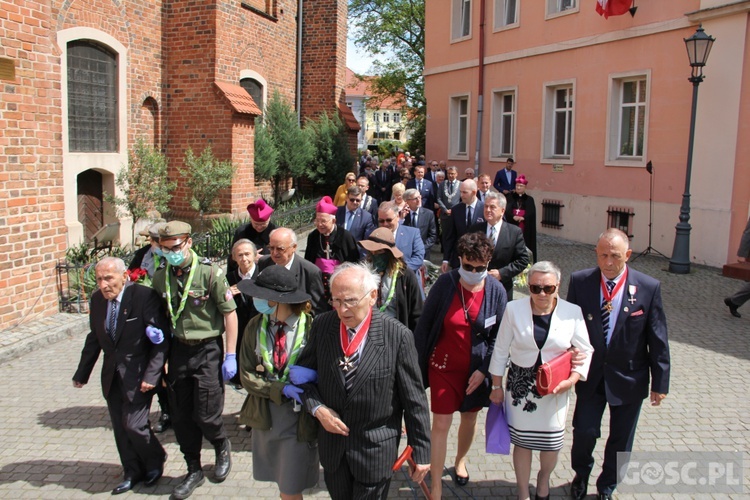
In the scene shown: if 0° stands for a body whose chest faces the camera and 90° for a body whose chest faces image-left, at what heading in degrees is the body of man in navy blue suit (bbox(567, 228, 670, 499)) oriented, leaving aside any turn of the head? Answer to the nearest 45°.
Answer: approximately 0°

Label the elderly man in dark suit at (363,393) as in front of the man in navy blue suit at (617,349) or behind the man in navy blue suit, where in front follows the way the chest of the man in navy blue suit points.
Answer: in front

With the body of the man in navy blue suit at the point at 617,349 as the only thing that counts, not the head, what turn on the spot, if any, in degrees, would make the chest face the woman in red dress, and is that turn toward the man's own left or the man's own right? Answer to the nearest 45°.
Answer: approximately 90° to the man's own right

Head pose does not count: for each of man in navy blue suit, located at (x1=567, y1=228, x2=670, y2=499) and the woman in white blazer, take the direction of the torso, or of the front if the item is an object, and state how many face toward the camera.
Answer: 2

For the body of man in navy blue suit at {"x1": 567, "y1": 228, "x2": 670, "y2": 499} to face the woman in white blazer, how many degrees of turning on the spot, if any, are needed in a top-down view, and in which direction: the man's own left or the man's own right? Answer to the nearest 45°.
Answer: approximately 45° to the man's own right

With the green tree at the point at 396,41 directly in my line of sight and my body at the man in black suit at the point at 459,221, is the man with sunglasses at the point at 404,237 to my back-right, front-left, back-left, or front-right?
back-left

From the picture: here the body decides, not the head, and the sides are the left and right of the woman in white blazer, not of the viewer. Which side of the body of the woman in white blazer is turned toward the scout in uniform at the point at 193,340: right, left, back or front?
right

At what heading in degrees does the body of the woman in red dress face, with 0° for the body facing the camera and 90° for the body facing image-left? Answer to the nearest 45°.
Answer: approximately 0°
